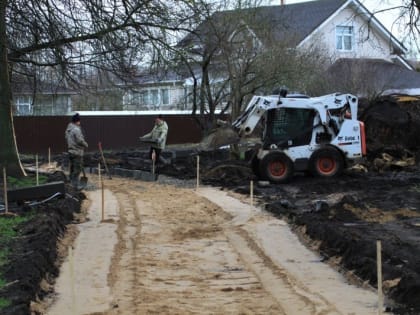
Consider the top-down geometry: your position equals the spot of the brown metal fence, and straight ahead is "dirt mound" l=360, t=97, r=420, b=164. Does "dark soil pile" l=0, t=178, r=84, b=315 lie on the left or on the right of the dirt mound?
right

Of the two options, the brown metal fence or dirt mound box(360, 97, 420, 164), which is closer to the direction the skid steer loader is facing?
the brown metal fence

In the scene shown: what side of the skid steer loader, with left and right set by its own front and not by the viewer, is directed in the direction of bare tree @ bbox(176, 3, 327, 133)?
right

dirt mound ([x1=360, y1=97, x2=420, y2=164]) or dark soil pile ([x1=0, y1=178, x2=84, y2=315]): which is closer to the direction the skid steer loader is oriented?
the dark soil pile

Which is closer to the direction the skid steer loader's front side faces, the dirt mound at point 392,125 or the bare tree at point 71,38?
the bare tree

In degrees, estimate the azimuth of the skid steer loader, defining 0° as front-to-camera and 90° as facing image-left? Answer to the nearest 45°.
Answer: approximately 90°

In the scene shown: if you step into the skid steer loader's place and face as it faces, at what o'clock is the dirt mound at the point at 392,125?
The dirt mound is roughly at 4 o'clock from the skid steer loader.

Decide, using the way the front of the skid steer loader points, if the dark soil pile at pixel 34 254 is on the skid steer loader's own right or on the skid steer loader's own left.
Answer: on the skid steer loader's own left

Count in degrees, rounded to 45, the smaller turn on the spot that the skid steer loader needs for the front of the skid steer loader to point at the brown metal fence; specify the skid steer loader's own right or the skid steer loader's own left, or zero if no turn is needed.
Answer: approximately 45° to the skid steer loader's own right

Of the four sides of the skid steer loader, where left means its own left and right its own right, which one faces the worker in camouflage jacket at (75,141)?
front
